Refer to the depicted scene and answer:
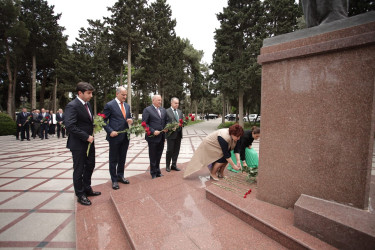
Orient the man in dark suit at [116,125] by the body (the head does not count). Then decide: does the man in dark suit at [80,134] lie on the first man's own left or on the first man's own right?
on the first man's own right

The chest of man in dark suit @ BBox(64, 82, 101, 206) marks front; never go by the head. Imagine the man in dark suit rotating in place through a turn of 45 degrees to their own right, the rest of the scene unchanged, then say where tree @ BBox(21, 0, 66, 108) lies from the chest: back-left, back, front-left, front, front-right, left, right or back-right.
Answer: back

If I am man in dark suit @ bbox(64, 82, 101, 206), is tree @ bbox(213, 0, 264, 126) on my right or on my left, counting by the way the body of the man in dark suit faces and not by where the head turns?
on my left

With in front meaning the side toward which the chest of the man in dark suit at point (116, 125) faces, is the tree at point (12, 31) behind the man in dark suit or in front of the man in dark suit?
behind

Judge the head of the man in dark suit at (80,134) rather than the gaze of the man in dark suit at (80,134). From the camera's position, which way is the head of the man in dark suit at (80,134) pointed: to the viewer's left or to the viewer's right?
to the viewer's right

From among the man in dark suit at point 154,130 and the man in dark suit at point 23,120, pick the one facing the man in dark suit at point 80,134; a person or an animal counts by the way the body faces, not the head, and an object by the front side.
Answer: the man in dark suit at point 23,120

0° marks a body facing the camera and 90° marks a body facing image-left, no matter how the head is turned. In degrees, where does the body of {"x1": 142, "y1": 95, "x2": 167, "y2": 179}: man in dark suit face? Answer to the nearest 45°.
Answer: approximately 315°

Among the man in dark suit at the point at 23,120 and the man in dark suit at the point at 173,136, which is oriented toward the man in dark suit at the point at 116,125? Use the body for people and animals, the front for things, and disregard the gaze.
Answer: the man in dark suit at the point at 23,120

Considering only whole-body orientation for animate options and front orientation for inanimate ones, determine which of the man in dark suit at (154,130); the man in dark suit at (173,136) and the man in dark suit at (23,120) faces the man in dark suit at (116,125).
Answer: the man in dark suit at (23,120)
